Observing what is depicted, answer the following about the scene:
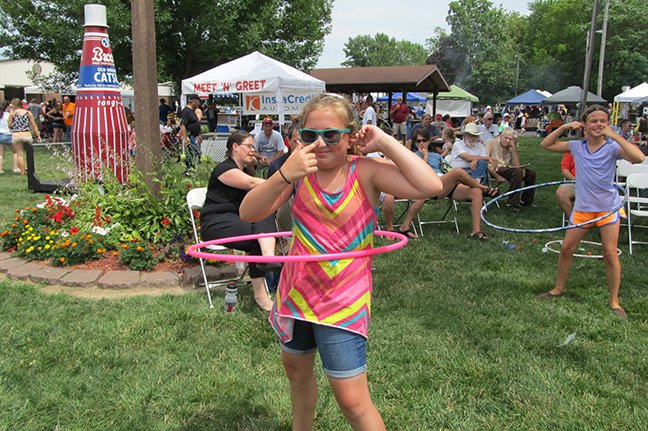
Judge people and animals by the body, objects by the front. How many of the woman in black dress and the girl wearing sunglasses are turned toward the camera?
1

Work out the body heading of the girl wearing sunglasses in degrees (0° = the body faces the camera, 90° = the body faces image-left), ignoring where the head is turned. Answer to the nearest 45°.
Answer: approximately 0°

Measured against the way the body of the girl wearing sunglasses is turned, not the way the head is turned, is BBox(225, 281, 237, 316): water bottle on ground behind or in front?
behind

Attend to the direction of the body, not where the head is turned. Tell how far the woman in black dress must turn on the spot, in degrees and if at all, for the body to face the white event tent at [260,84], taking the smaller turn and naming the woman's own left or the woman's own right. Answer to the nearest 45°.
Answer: approximately 90° to the woman's own left

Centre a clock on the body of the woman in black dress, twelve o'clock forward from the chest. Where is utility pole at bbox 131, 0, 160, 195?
The utility pole is roughly at 8 o'clock from the woman in black dress.

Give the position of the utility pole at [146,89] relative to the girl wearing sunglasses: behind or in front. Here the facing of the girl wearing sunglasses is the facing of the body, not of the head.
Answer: behind

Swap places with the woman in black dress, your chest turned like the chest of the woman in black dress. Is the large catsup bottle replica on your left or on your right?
on your left

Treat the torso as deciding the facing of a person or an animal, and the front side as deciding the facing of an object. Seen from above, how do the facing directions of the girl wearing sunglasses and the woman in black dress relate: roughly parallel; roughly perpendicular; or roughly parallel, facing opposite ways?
roughly perpendicular

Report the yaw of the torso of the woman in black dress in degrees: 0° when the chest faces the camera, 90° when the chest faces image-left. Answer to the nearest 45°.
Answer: approximately 270°

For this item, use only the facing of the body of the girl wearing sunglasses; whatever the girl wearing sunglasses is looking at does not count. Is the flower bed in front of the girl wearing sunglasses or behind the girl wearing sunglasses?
behind
